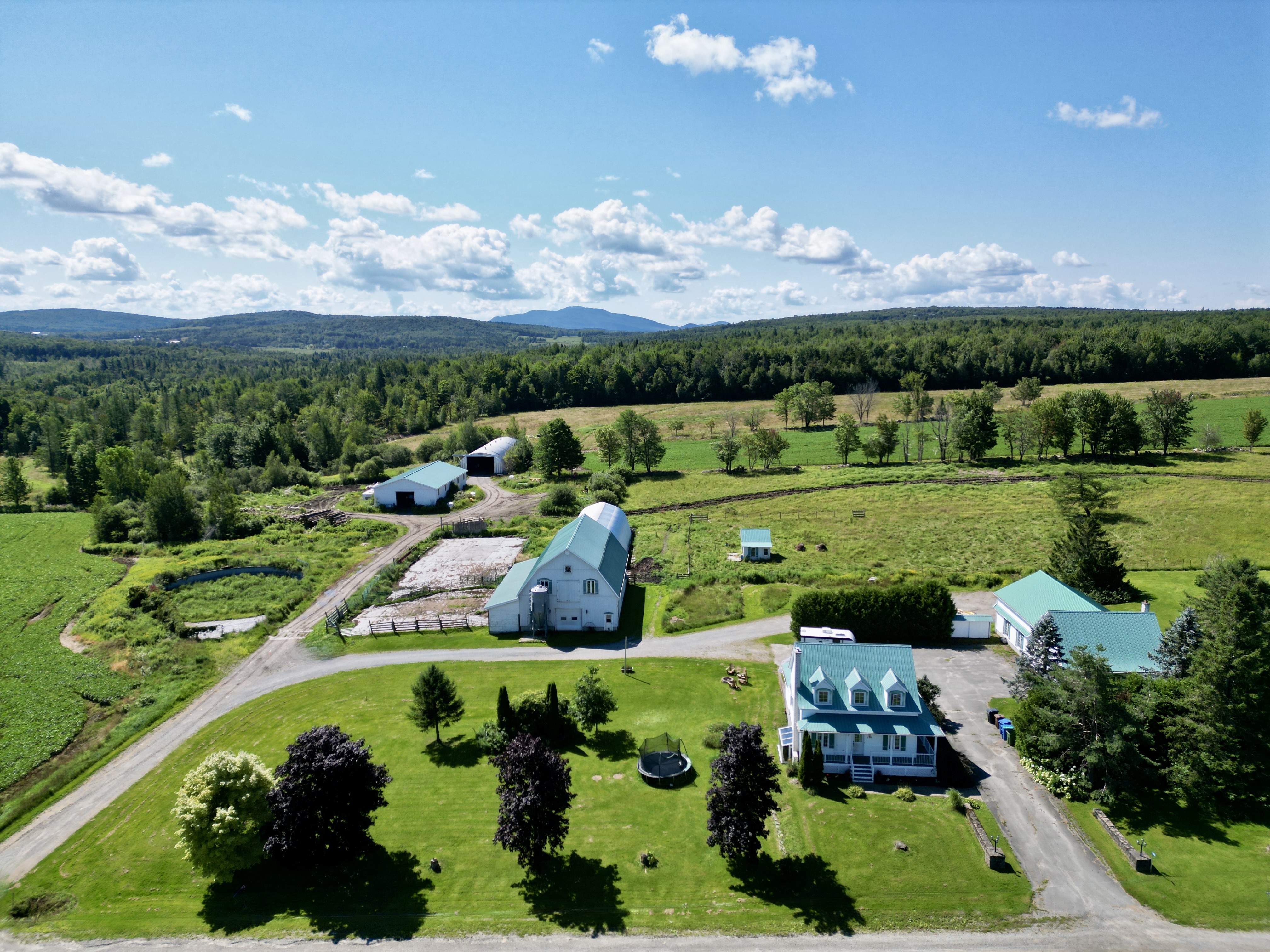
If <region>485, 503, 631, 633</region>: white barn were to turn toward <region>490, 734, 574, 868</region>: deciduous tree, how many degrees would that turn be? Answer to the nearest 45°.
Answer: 0° — it already faces it

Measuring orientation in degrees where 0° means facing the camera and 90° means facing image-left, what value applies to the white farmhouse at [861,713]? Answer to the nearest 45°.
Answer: approximately 0°

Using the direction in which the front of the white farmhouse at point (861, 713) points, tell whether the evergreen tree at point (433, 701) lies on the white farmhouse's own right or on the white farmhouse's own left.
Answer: on the white farmhouse's own right

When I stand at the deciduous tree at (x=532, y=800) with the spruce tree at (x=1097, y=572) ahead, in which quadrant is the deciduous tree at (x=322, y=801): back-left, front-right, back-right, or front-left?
back-left

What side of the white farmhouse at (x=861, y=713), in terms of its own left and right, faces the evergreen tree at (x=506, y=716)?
right

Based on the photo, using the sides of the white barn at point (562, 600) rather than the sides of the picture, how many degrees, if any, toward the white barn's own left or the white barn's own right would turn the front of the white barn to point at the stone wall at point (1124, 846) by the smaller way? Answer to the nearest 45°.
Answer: approximately 45° to the white barn's own left

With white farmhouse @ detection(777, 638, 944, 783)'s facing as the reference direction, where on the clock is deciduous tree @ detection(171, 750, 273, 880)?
The deciduous tree is roughly at 2 o'clock from the white farmhouse.

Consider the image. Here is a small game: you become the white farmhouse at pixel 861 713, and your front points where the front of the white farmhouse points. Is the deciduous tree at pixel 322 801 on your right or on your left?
on your right
